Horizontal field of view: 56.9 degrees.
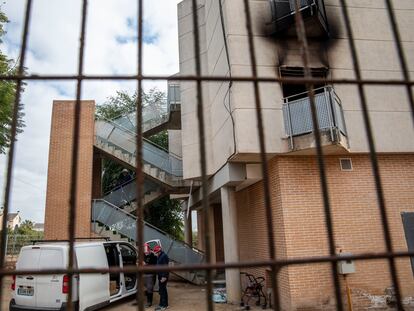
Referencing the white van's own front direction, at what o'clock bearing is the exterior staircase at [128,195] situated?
The exterior staircase is roughly at 11 o'clock from the white van.

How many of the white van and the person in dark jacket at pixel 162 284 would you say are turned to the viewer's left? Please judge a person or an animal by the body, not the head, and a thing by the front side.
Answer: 1

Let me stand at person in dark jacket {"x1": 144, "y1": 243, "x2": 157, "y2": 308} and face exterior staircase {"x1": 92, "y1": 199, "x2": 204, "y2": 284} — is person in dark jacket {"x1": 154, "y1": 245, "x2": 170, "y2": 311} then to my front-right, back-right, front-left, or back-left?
back-right

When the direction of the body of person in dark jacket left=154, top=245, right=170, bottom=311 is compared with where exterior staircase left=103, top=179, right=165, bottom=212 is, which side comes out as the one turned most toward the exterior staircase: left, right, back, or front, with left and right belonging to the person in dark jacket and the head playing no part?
right

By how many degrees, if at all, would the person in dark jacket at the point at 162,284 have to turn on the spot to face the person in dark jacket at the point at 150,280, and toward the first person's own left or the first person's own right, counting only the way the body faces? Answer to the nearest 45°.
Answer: approximately 45° to the first person's own right

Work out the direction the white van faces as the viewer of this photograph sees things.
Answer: facing away from the viewer and to the right of the viewer

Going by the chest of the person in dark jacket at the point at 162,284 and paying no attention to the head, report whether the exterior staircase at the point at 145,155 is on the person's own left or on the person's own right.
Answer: on the person's own right

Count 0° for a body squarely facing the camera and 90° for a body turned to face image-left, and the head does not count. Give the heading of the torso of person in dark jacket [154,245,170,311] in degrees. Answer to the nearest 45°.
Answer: approximately 90°

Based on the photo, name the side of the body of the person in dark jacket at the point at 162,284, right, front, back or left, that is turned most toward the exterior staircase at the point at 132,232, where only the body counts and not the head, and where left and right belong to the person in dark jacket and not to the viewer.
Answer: right

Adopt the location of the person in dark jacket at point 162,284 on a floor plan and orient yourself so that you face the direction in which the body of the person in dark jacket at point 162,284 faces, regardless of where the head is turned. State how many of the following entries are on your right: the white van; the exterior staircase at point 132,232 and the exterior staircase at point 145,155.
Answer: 2
